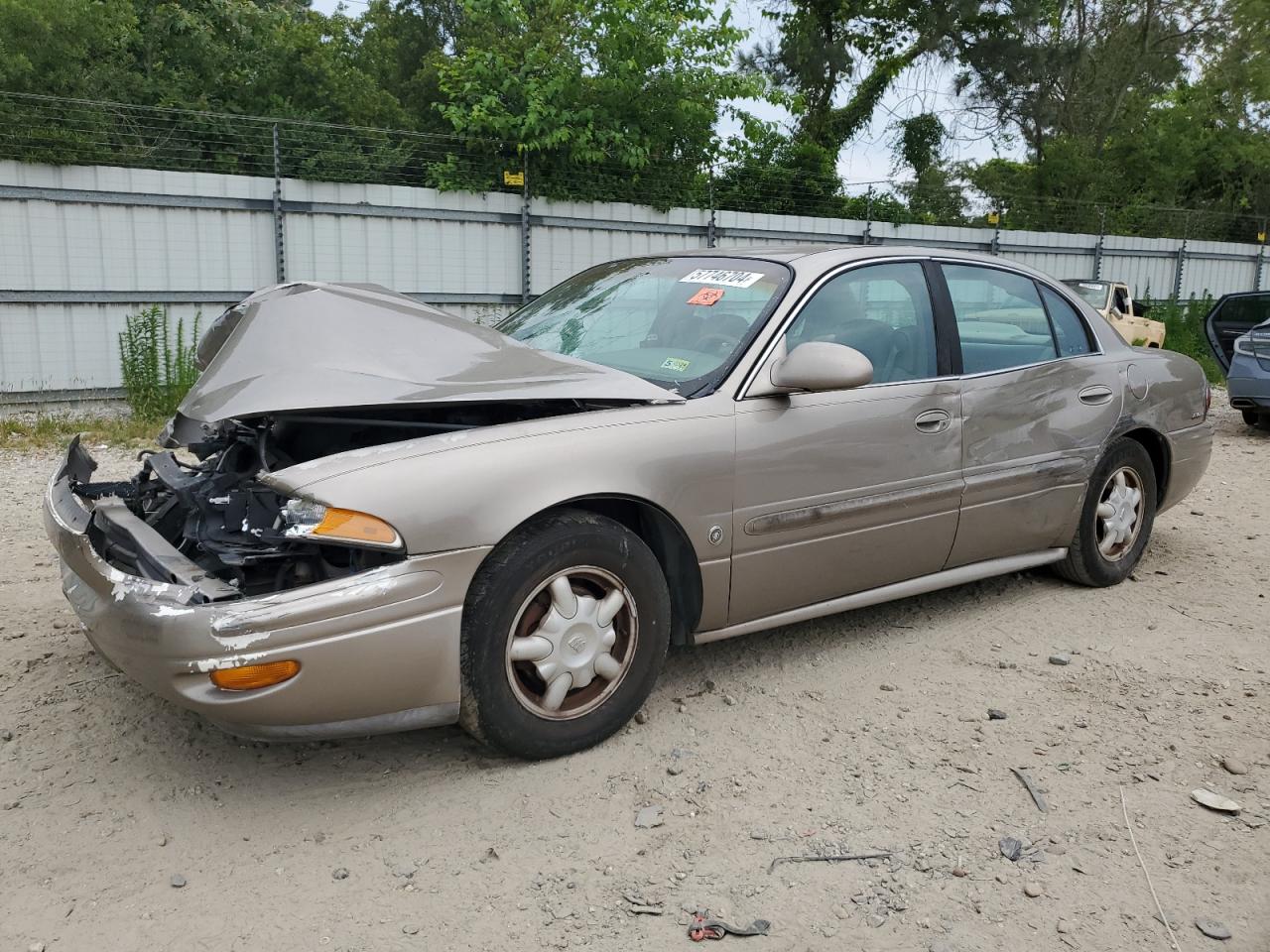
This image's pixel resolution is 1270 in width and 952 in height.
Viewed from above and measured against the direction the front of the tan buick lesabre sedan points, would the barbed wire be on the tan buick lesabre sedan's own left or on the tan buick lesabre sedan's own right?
on the tan buick lesabre sedan's own right

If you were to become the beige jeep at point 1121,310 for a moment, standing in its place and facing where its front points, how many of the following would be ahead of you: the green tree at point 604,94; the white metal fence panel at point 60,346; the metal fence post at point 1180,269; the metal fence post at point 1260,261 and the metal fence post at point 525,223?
3

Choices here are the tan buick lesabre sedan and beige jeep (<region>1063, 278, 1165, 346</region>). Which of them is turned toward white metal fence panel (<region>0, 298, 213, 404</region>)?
the beige jeep

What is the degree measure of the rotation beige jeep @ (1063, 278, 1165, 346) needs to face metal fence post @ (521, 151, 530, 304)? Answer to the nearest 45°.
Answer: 0° — it already faces it

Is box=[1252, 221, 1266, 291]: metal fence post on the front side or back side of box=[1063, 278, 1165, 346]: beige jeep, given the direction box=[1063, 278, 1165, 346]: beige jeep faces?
on the back side

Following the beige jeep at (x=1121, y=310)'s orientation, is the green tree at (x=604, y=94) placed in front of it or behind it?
in front

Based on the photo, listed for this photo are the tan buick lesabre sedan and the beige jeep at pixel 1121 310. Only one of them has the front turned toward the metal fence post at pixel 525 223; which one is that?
the beige jeep

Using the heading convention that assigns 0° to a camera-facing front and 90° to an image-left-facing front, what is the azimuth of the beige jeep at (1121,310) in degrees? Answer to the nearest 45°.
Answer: approximately 45°

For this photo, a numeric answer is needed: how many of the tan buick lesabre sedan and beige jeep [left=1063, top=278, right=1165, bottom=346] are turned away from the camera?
0

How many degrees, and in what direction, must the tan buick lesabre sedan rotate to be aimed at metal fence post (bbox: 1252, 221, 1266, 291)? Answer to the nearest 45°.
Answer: approximately 180°
